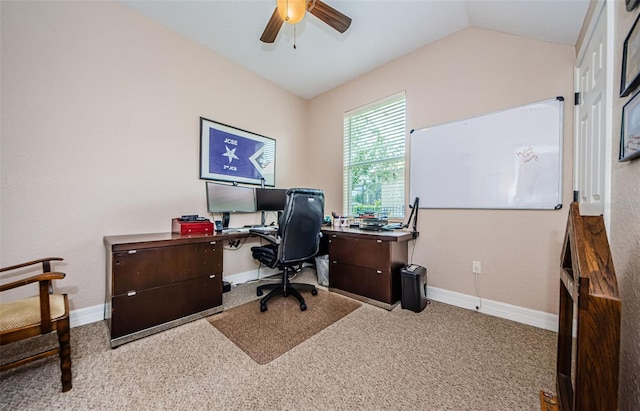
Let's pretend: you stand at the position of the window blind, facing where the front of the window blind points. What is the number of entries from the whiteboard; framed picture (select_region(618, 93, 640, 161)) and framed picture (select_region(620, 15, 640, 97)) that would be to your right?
0

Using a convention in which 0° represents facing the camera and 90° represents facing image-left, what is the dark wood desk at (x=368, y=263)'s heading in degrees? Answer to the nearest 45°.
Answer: approximately 45°

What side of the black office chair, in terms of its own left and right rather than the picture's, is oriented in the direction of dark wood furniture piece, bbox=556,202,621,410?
back

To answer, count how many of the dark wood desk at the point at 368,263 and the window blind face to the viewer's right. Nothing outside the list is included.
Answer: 0

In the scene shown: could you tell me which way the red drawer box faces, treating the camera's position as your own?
facing the viewer and to the right of the viewer

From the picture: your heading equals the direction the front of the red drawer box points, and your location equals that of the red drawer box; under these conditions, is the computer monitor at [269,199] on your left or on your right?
on your left

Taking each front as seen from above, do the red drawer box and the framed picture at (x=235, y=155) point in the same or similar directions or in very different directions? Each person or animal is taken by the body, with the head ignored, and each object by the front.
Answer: same or similar directions

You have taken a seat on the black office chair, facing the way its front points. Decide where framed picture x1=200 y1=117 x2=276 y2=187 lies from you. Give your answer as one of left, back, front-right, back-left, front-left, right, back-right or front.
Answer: front

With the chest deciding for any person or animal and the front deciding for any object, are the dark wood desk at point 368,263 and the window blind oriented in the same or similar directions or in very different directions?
same or similar directions

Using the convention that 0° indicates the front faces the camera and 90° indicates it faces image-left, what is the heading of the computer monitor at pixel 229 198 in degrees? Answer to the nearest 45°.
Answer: approximately 315°

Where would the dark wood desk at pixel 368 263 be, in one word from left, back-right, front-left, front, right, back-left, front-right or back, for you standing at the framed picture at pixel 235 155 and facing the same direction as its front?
front

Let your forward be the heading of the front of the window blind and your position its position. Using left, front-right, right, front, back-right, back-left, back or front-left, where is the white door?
left

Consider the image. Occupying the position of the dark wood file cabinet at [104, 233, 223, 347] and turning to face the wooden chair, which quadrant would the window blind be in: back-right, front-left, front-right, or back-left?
back-left

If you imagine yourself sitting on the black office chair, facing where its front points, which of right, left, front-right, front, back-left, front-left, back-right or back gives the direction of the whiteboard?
back-right

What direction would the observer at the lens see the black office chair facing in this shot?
facing away from the viewer and to the left of the viewer
